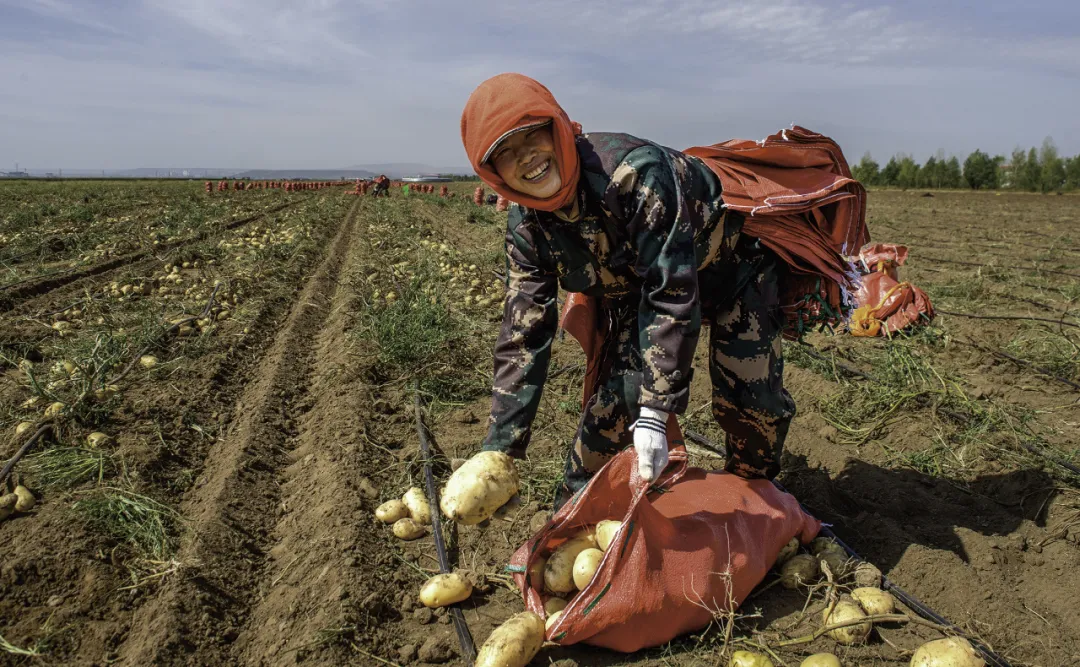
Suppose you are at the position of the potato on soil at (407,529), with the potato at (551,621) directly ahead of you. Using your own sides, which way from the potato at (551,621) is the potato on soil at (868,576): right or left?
left

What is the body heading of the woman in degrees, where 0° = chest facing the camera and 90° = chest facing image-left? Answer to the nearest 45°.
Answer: approximately 45°

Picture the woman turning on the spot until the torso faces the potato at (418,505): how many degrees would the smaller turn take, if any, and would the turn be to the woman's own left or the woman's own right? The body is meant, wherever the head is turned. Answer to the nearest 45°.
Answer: approximately 90° to the woman's own right
